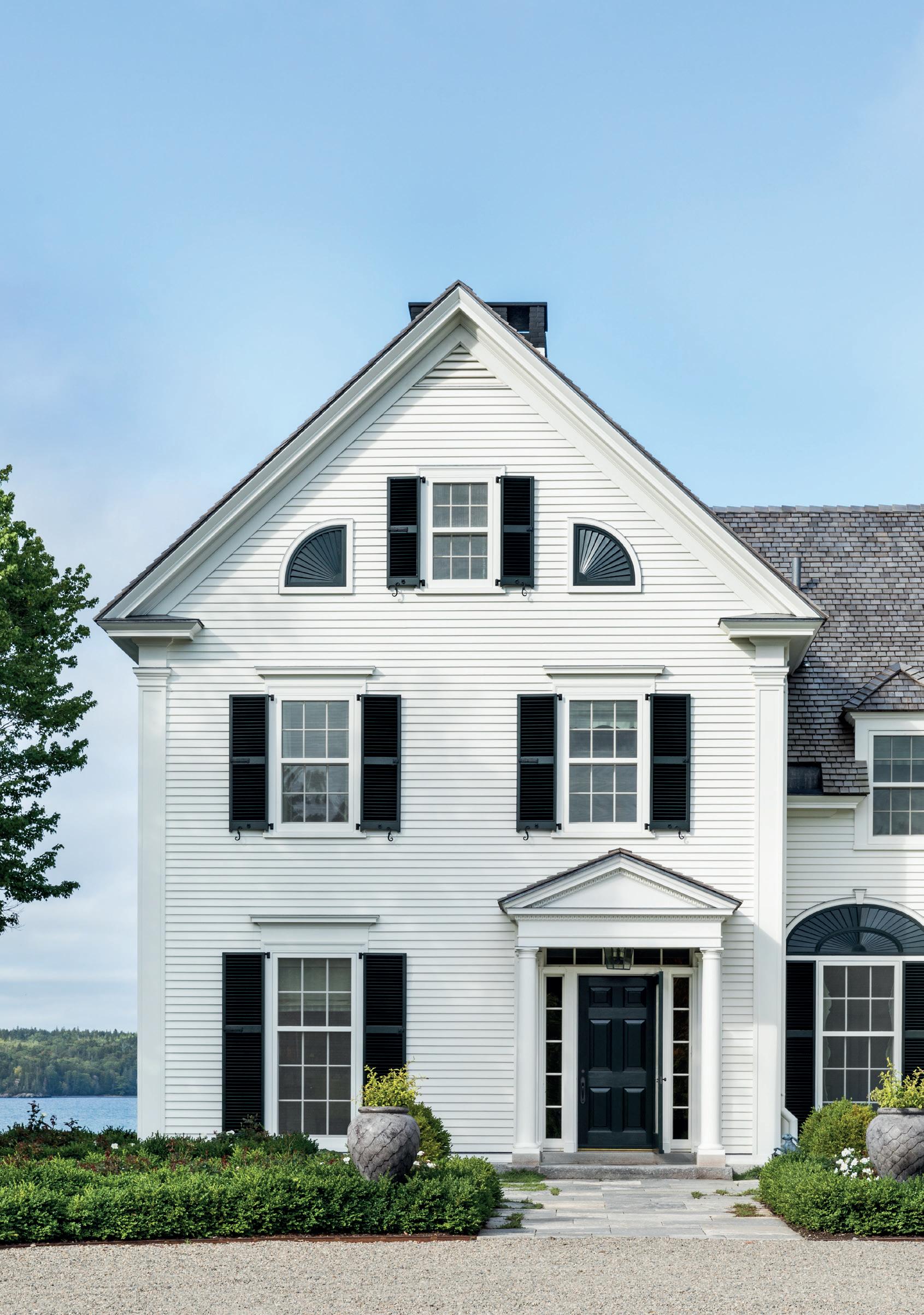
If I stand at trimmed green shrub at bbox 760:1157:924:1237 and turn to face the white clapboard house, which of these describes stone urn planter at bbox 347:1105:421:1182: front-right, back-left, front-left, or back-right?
front-left

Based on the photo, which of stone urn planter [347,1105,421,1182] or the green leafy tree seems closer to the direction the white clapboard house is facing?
the stone urn planter

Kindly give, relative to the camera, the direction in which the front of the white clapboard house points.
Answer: facing the viewer

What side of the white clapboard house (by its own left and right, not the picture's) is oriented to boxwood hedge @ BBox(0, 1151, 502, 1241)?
front

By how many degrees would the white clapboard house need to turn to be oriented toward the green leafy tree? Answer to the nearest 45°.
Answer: approximately 135° to its right

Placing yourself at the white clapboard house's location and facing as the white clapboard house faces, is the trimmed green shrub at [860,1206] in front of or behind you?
in front

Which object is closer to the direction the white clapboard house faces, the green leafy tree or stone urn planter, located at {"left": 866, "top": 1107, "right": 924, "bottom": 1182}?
the stone urn planter

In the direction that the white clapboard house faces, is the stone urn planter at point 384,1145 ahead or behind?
ahead
